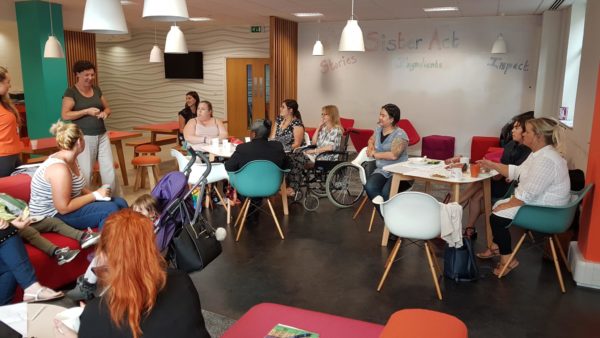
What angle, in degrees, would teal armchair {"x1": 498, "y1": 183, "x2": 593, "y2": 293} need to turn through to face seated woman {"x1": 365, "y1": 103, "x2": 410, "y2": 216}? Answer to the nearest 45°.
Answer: approximately 45° to its right

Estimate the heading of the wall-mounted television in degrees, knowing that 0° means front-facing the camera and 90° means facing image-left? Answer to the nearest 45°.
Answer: approximately 0°

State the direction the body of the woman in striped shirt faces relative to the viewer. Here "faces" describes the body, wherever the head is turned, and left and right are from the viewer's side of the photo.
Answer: facing to the right of the viewer

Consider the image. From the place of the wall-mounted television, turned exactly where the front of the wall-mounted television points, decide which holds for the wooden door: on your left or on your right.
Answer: on your left

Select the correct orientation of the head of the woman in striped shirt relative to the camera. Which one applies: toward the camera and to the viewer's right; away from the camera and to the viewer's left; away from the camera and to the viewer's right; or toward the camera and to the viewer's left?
away from the camera and to the viewer's right

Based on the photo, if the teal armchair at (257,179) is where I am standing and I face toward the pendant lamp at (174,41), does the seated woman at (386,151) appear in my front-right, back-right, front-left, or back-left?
back-right

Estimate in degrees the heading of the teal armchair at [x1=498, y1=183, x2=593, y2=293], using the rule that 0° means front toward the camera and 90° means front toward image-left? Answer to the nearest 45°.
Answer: approximately 90°

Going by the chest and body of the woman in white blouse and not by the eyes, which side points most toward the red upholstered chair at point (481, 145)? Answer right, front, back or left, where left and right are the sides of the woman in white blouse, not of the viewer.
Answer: right

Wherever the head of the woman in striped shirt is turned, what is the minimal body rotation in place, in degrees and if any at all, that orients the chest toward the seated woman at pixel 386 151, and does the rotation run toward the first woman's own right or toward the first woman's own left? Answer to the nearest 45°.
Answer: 0° — they already face them

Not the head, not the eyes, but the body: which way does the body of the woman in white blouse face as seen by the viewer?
to the viewer's left

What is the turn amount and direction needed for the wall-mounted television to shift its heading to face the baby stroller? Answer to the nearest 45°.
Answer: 0° — it already faces it

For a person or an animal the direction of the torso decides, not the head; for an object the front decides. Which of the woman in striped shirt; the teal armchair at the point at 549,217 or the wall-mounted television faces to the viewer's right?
the woman in striped shirt
